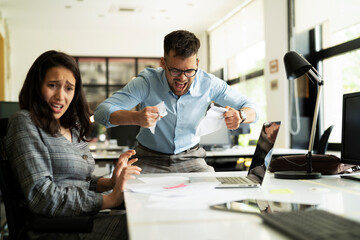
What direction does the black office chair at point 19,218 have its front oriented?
to the viewer's right

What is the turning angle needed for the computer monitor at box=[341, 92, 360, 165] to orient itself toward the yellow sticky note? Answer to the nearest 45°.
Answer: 0° — it already faces it

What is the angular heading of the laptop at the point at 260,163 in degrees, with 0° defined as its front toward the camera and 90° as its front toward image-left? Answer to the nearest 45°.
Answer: approximately 90°

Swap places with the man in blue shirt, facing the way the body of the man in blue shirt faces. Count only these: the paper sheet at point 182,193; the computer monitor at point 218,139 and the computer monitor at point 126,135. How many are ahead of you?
1

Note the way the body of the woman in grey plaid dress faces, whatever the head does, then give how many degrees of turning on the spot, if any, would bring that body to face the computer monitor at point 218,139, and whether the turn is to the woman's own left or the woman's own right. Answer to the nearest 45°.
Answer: approximately 90° to the woman's own left

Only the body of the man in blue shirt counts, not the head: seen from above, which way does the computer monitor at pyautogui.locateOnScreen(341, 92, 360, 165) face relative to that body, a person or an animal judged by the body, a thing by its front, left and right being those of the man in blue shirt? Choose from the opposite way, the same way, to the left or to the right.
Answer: to the right

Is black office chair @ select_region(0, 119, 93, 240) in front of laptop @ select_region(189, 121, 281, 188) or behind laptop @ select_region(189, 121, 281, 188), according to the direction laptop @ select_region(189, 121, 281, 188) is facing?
in front
